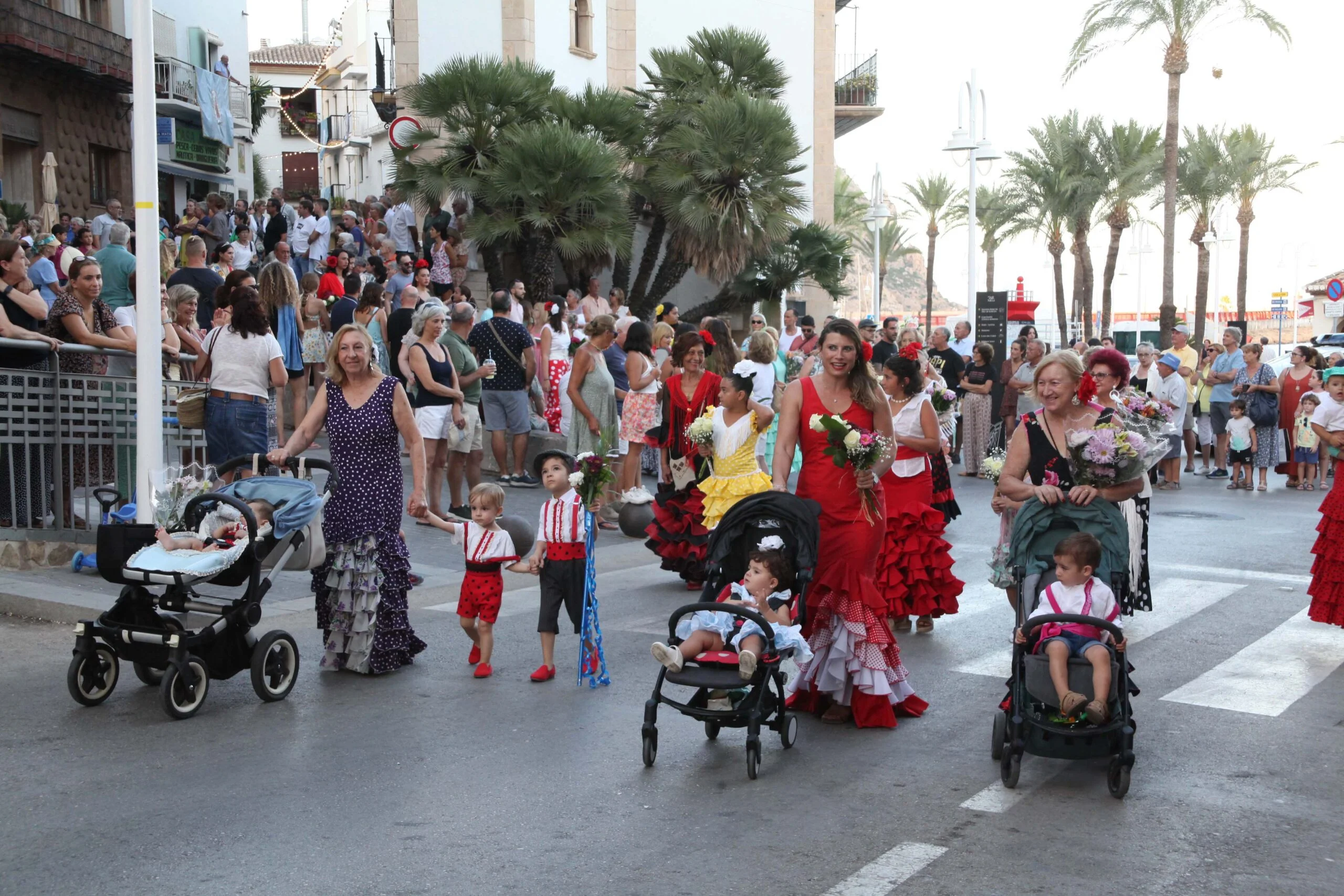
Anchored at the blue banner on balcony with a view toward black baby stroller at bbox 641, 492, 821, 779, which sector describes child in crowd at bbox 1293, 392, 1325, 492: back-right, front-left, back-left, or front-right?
front-left

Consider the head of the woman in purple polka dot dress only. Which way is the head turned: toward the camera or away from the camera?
toward the camera

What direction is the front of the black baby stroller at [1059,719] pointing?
toward the camera

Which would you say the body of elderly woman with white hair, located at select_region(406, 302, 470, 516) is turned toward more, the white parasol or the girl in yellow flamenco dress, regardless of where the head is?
the girl in yellow flamenco dress

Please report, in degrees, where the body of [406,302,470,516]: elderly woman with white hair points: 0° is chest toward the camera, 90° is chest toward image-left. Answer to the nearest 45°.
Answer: approximately 315°

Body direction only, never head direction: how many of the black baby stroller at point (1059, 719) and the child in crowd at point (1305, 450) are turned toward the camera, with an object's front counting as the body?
2

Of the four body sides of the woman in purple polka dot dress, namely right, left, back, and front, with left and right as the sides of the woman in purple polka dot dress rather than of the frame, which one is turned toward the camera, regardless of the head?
front

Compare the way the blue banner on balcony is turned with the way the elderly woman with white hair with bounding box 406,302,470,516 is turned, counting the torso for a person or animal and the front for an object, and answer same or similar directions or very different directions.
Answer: same or similar directions

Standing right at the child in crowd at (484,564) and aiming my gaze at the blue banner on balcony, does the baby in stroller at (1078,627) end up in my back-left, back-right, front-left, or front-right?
back-right

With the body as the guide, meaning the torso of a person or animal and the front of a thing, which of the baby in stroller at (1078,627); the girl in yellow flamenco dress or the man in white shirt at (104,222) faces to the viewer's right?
the man in white shirt

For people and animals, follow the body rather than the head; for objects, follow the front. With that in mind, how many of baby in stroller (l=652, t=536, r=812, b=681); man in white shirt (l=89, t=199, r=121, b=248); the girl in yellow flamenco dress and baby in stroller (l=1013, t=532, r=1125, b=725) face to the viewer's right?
1

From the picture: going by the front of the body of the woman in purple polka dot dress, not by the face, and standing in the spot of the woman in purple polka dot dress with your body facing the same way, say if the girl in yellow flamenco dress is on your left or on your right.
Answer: on your left

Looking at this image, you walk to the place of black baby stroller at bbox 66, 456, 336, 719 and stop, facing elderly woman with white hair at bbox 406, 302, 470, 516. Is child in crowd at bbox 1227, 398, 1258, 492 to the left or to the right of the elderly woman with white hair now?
right

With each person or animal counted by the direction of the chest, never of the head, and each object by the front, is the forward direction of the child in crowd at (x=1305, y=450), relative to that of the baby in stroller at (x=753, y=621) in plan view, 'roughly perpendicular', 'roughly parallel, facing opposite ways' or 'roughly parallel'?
roughly parallel

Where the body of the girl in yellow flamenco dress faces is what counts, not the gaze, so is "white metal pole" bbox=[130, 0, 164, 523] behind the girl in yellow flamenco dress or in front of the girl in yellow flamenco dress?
in front

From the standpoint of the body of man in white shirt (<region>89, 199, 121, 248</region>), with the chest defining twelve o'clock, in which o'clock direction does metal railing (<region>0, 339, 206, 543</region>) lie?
The metal railing is roughly at 3 o'clock from the man in white shirt.

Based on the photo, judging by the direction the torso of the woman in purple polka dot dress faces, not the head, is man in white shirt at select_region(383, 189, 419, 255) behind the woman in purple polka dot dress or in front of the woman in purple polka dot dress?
behind

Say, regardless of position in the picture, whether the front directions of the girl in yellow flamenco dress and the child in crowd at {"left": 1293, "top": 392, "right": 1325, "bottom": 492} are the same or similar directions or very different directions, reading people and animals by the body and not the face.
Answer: same or similar directions

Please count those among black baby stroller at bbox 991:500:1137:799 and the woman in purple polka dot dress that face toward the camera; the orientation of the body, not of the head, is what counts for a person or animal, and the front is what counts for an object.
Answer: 2

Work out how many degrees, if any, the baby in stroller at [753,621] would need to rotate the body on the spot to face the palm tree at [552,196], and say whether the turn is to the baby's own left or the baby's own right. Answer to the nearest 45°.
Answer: approximately 135° to the baby's own right

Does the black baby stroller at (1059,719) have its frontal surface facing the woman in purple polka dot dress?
no
